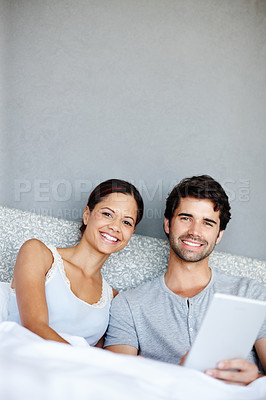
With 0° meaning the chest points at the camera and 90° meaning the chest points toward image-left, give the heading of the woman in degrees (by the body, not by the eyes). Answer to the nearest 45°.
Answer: approximately 315°

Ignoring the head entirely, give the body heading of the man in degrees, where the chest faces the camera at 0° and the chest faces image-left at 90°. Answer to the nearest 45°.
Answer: approximately 0°
